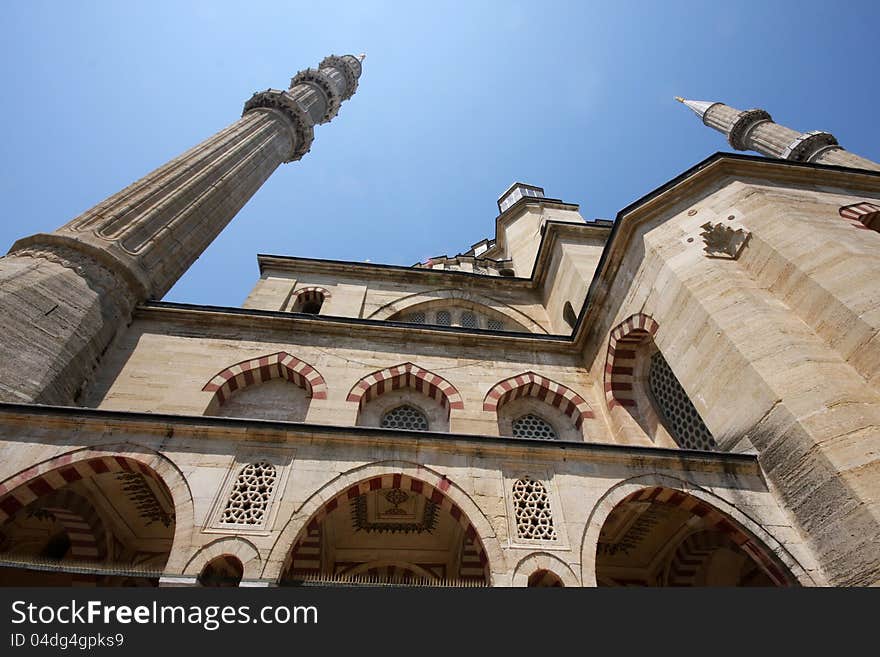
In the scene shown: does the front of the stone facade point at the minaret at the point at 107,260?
no
